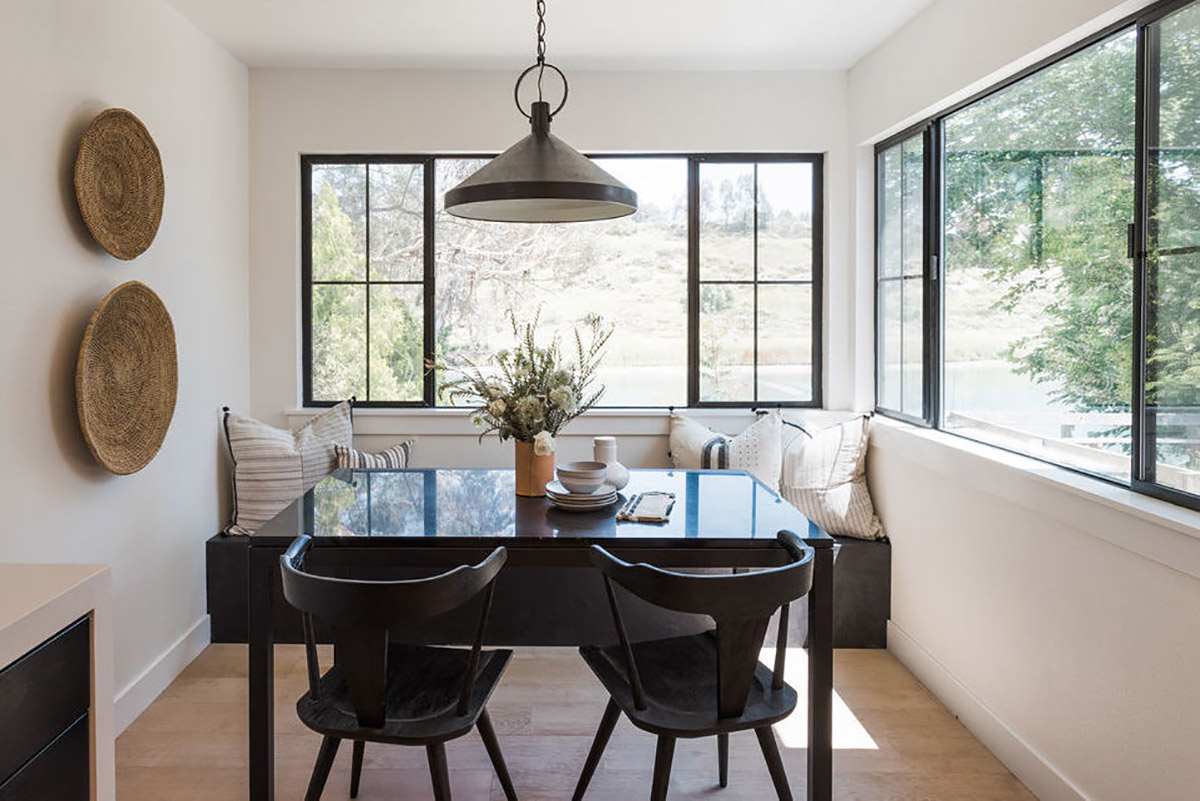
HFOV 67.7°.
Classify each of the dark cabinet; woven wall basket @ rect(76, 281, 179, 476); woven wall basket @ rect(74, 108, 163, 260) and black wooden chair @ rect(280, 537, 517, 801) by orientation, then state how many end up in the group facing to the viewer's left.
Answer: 0

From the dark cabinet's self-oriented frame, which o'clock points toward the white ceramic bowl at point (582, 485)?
The white ceramic bowl is roughly at 10 o'clock from the dark cabinet.

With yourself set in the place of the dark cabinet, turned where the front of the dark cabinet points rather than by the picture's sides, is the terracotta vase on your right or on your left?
on your left

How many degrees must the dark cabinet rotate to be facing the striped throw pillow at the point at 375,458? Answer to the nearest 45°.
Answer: approximately 90° to its left

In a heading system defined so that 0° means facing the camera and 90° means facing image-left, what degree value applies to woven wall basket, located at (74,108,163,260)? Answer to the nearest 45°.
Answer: approximately 315°

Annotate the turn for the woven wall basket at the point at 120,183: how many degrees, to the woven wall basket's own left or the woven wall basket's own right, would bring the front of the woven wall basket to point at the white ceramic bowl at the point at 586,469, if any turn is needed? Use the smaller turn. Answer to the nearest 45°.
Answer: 0° — it already faces it

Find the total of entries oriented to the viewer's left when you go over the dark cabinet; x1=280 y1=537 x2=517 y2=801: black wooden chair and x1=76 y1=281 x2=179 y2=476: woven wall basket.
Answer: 0

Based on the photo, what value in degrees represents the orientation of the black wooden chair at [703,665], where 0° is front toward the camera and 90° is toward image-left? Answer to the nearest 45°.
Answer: approximately 135°

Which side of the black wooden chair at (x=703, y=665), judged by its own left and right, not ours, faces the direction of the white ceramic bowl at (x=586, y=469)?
front

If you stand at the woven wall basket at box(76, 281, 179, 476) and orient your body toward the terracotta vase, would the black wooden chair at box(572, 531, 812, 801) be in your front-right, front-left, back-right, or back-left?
front-right

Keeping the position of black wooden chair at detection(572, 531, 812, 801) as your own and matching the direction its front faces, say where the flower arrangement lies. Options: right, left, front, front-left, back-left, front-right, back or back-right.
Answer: front

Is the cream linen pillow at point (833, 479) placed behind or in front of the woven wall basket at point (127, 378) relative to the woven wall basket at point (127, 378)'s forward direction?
in front

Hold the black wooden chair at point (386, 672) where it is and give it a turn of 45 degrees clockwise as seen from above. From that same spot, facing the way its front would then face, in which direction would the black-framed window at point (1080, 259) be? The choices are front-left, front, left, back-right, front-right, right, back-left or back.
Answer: front

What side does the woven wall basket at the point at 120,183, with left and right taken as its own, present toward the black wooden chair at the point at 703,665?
front

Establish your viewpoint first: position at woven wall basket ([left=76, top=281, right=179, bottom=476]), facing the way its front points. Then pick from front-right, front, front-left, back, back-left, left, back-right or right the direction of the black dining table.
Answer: front

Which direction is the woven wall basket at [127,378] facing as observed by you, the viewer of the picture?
facing the viewer and to the right of the viewer

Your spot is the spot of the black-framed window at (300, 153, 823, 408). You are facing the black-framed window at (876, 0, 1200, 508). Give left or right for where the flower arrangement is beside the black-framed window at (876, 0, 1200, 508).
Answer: right

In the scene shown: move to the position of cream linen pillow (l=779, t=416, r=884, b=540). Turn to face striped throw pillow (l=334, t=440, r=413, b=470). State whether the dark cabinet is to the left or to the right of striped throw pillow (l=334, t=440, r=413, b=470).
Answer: left

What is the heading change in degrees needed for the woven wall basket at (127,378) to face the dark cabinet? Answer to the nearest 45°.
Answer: approximately 45° to its right

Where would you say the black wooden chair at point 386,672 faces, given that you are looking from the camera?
facing away from the viewer and to the right of the viewer
